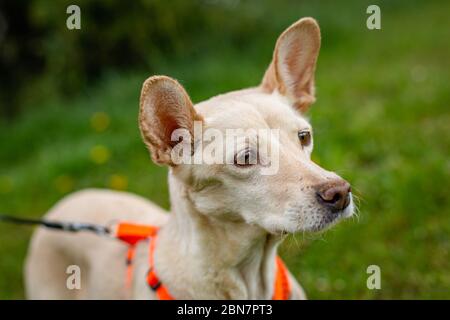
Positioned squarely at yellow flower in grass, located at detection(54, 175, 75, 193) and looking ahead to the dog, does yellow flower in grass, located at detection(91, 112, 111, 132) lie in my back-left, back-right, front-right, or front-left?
back-left

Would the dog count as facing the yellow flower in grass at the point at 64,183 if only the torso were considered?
no

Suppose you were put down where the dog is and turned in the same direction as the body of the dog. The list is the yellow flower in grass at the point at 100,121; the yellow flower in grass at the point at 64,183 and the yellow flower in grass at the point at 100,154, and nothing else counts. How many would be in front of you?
0

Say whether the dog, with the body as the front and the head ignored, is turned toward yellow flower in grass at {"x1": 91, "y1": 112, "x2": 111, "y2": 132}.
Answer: no

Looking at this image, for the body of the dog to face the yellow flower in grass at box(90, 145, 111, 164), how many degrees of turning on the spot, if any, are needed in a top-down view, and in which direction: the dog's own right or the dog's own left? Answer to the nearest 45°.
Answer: approximately 135° to the dog's own left

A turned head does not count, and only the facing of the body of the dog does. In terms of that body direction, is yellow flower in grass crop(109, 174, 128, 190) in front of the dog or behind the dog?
behind

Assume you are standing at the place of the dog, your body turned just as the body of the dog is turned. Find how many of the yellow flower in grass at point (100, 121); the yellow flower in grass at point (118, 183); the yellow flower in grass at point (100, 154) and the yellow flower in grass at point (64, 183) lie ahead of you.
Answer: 0
